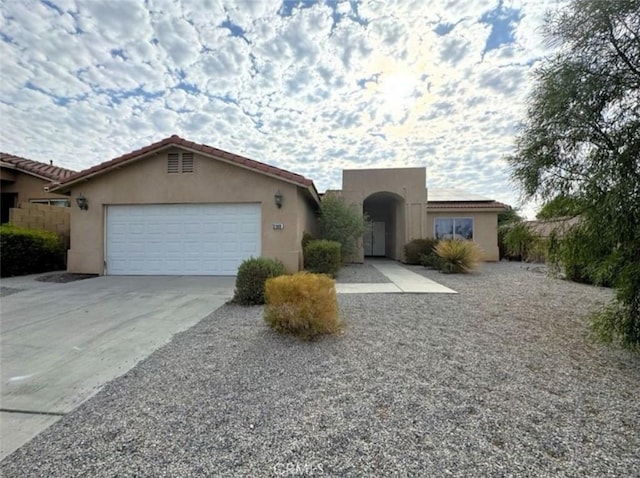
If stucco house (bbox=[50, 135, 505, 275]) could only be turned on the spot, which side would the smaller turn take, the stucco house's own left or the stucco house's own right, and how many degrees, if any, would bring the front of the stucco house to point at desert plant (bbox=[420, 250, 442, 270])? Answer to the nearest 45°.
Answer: approximately 90° to the stucco house's own left

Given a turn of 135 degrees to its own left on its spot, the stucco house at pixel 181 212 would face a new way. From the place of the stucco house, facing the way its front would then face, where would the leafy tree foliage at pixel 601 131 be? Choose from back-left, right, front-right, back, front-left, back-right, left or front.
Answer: right

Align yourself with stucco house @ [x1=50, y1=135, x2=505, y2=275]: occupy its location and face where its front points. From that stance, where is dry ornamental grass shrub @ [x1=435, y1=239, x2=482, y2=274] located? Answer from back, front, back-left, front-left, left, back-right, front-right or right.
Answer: left

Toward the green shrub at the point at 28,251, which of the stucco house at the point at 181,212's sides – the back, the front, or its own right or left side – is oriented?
right

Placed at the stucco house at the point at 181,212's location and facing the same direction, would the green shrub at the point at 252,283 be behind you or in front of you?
in front

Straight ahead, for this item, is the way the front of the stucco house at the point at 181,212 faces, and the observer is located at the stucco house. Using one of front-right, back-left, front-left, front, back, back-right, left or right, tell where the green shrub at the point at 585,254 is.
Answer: front-left

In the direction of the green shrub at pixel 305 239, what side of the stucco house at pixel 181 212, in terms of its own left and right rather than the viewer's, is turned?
left

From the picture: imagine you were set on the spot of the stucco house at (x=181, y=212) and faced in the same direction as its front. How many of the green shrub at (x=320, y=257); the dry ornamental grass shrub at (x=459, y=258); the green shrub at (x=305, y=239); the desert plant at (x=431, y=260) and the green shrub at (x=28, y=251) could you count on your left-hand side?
4

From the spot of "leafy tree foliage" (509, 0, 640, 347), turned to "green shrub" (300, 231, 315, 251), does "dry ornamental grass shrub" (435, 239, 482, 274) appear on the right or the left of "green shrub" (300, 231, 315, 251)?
right

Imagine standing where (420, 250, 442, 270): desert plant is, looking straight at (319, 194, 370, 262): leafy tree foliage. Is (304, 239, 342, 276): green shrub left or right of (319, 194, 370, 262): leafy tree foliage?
left

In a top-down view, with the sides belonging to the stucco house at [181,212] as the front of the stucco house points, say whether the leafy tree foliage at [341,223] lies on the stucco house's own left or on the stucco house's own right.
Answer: on the stucco house's own left

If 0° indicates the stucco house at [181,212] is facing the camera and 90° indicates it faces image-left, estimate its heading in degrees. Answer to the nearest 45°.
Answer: approximately 0°

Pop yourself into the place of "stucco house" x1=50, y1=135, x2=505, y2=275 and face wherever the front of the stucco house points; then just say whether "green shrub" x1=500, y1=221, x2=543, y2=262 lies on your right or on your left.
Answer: on your left
